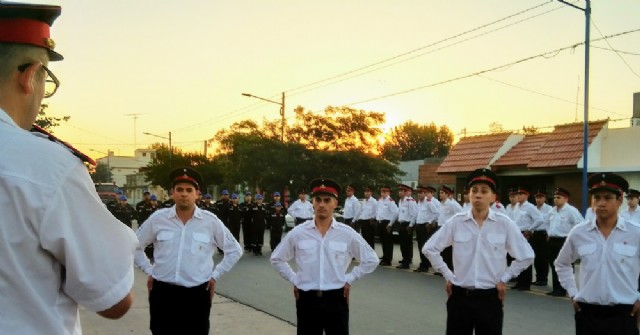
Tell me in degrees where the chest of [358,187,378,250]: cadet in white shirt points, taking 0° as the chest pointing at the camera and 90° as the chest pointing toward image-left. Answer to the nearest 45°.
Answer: approximately 45°

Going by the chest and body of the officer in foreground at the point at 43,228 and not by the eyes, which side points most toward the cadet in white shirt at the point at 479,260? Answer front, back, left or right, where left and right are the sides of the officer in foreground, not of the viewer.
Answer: front

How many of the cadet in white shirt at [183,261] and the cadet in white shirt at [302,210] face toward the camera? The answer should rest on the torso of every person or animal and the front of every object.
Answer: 2

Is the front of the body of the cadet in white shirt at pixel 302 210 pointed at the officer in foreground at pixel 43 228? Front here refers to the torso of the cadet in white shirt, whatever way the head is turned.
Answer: yes

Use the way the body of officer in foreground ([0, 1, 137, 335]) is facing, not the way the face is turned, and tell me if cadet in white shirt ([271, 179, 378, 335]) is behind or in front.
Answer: in front

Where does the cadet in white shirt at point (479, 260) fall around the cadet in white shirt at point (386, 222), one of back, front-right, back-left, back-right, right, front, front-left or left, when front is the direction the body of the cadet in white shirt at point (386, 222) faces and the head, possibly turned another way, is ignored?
front-left

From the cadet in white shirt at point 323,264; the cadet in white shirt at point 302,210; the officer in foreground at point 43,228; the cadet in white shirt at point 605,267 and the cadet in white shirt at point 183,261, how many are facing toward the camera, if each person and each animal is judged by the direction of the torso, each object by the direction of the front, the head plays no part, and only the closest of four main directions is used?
4

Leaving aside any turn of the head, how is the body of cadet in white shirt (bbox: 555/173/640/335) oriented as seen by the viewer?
toward the camera

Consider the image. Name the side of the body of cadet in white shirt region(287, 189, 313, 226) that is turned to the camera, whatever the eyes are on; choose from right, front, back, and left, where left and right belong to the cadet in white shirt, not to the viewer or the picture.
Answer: front

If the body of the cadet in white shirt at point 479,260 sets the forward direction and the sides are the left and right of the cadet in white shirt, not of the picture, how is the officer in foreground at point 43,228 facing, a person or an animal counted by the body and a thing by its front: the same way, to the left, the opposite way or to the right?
the opposite way

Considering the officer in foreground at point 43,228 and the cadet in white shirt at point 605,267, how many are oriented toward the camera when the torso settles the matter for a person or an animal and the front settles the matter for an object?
1

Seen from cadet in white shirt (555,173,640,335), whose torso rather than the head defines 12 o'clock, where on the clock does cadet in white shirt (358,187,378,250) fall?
cadet in white shirt (358,187,378,250) is roughly at 5 o'clock from cadet in white shirt (555,173,640,335).
